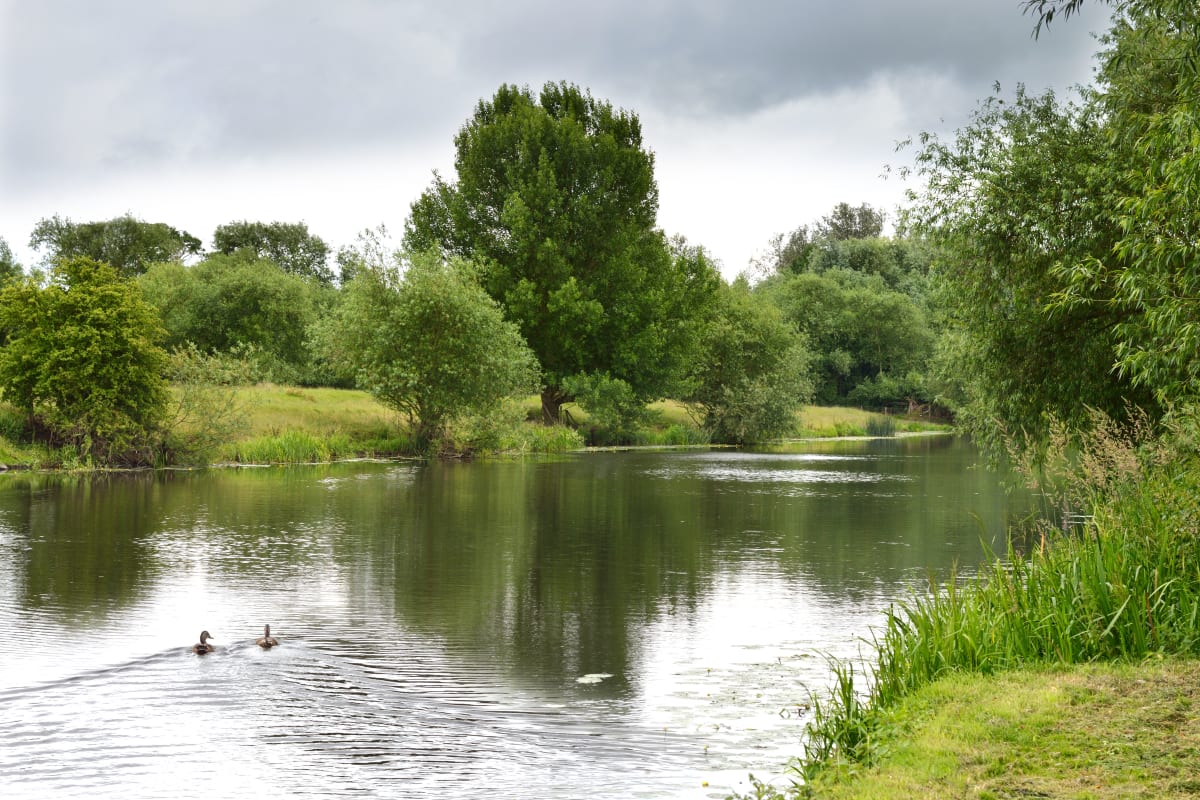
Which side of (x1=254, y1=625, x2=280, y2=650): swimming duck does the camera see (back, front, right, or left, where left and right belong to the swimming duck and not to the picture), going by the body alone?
back

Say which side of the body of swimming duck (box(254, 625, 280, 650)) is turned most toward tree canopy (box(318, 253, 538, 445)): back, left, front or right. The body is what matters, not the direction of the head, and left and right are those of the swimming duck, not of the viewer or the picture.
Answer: front

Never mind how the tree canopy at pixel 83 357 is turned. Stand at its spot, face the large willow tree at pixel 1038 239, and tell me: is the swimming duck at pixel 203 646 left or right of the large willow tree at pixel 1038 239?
right

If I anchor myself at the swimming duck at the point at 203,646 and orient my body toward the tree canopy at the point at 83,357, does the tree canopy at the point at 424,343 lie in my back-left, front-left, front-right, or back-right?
front-right

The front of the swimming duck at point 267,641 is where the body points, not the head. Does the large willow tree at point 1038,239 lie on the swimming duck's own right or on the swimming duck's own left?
on the swimming duck's own right

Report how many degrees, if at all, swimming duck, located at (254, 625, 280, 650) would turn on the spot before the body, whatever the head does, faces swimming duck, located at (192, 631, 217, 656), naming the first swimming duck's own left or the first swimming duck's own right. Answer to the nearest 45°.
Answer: approximately 90° to the first swimming duck's own left
